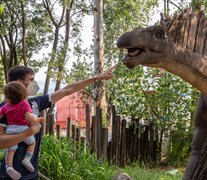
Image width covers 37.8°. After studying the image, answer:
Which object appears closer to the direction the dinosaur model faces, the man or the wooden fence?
the man

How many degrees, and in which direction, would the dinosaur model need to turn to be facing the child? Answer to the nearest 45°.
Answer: approximately 45° to its right

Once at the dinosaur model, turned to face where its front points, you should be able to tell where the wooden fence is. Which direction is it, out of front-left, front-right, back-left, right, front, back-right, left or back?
right

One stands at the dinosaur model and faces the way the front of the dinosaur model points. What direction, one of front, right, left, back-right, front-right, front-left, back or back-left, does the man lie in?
front-right

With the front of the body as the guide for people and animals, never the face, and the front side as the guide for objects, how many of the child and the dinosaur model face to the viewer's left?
1

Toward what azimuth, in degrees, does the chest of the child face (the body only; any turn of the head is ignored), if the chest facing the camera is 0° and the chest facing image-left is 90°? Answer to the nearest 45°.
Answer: approximately 225°

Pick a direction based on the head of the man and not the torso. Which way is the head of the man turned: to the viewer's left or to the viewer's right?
to the viewer's right

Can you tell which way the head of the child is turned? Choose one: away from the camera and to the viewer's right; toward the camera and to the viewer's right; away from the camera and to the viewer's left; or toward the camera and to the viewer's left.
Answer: away from the camera and to the viewer's right

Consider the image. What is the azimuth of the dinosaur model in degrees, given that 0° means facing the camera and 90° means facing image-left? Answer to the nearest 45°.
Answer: approximately 90°
